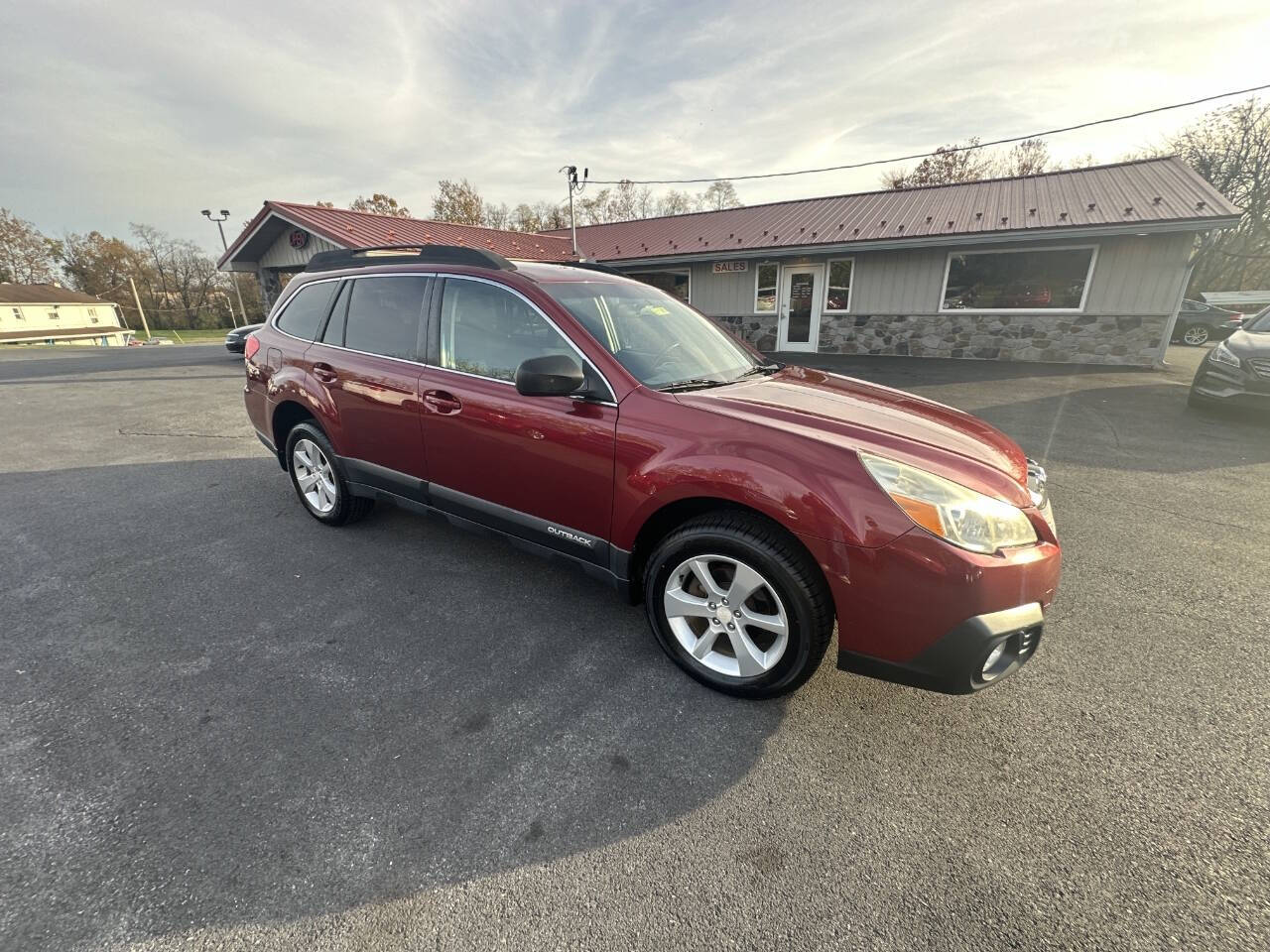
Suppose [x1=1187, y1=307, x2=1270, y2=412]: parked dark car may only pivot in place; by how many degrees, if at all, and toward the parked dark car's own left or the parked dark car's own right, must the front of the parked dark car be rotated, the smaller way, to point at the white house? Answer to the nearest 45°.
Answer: approximately 45° to the parked dark car's own right

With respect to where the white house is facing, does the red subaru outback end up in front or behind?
in front

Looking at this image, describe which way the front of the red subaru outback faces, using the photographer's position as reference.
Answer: facing the viewer and to the right of the viewer

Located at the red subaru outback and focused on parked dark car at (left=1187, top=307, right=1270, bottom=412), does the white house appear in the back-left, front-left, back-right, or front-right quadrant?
back-left

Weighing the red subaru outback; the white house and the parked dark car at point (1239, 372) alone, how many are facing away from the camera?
0

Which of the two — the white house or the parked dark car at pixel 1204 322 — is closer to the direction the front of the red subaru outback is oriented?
the parked dark car

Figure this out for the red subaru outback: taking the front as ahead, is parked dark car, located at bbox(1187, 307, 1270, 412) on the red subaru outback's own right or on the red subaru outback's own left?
on the red subaru outback's own left

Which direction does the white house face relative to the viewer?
toward the camera

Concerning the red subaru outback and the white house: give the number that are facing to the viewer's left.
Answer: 0

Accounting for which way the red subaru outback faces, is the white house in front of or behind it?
behind

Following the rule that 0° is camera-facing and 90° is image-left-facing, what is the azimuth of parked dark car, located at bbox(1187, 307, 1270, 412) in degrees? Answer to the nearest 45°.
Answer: approximately 45°
